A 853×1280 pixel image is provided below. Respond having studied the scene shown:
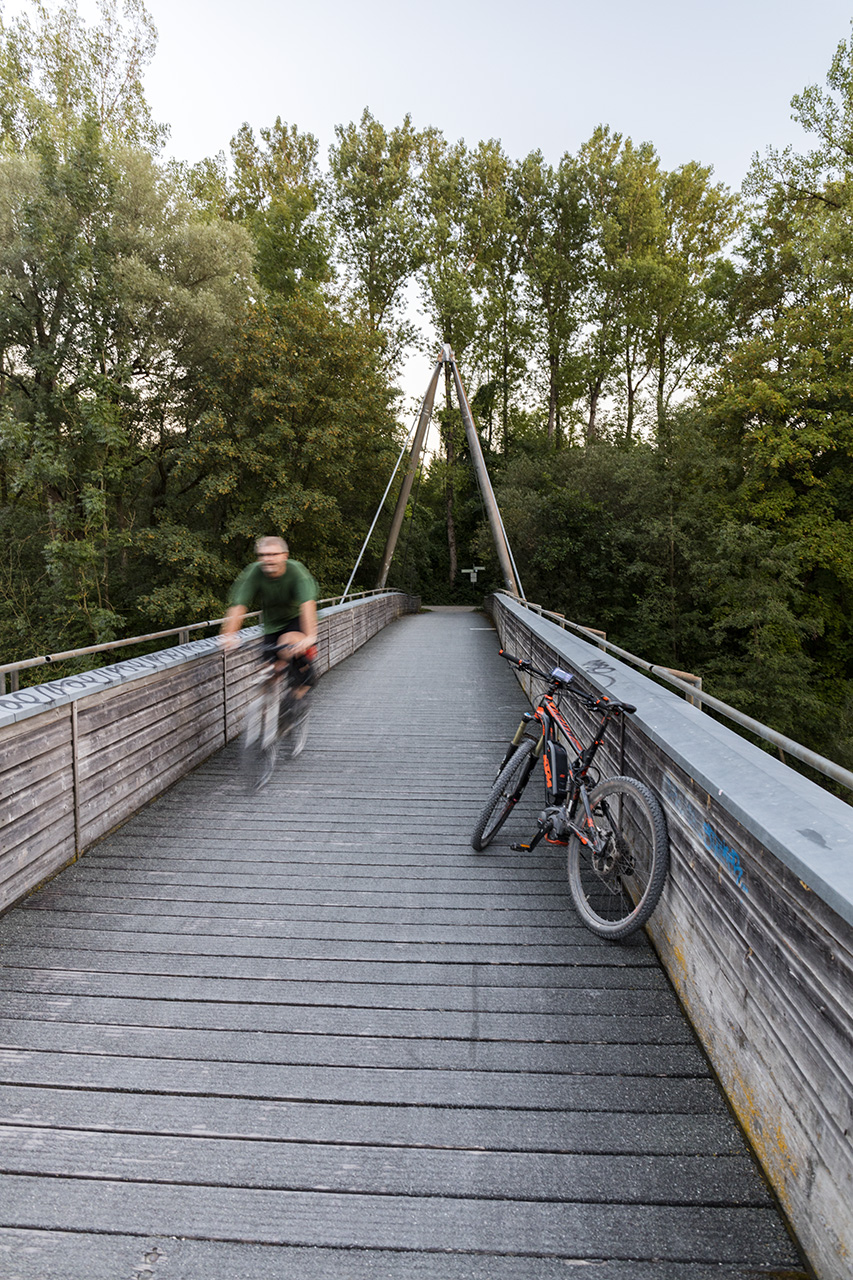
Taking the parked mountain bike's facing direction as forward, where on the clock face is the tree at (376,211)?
The tree is roughly at 1 o'clock from the parked mountain bike.

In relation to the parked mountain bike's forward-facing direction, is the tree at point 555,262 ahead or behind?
ahead

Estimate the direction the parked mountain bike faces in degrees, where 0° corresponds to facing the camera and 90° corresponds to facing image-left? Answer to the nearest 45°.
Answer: approximately 135°

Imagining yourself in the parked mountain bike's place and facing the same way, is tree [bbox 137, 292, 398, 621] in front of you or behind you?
in front

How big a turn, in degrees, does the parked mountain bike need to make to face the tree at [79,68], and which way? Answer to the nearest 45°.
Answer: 0° — it already faces it
